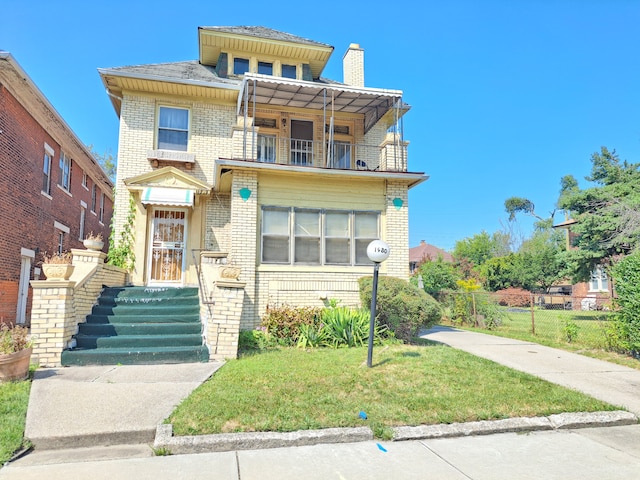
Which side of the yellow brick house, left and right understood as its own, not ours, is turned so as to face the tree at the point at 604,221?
left

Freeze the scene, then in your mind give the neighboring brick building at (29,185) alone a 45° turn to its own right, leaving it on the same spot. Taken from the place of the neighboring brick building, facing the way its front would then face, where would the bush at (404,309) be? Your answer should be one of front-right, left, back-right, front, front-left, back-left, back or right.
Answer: left

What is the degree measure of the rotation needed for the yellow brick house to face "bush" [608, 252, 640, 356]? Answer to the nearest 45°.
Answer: approximately 45° to its left

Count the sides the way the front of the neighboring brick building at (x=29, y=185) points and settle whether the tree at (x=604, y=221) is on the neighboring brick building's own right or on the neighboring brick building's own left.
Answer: on the neighboring brick building's own left

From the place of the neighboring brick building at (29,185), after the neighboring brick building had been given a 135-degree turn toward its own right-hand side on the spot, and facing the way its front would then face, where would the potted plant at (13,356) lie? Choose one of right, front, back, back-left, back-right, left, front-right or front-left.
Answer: back-left

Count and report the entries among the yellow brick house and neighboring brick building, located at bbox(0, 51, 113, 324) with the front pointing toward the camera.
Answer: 2

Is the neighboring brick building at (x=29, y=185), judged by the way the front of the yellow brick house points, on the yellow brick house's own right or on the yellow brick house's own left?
on the yellow brick house's own right

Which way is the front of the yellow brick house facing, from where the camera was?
facing the viewer

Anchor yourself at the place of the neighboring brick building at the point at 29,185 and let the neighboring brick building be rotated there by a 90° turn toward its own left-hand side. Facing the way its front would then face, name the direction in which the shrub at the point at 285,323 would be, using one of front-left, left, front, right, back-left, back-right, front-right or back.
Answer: front-right

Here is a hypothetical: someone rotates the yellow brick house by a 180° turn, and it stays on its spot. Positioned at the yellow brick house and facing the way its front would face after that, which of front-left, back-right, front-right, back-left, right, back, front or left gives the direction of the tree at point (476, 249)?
front-right

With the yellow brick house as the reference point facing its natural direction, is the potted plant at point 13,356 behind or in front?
in front

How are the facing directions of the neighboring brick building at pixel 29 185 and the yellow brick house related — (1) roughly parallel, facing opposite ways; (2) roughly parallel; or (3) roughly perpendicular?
roughly parallel

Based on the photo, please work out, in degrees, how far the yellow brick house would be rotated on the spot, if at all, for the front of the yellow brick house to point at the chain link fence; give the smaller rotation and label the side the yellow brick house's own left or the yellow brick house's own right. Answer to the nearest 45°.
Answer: approximately 90° to the yellow brick house's own left

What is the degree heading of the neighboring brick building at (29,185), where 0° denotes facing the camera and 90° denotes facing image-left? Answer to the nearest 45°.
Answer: approximately 0°

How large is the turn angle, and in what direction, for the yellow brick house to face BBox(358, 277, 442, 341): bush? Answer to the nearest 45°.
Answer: approximately 45° to its left

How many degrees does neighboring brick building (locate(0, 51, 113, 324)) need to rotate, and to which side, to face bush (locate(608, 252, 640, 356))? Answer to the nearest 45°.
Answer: approximately 45° to its left

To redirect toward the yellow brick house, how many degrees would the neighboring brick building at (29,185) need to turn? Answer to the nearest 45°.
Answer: approximately 45° to its left
